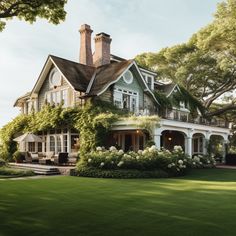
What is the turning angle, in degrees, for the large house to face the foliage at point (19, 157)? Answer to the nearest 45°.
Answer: approximately 135° to its right

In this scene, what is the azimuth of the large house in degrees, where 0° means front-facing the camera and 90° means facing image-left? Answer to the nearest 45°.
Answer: approximately 315°

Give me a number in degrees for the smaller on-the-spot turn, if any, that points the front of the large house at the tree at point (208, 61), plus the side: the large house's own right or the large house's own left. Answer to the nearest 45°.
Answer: approximately 90° to the large house's own left

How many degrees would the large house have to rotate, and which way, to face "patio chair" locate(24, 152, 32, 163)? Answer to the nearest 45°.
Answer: approximately 135° to its right

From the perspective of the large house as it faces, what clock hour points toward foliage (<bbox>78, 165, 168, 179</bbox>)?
The foliage is roughly at 1 o'clock from the large house.
